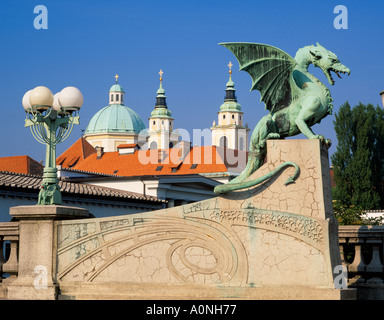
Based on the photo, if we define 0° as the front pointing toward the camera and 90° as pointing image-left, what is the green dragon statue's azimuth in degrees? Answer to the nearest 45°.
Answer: approximately 270°

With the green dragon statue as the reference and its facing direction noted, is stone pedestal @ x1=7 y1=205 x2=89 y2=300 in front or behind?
behind

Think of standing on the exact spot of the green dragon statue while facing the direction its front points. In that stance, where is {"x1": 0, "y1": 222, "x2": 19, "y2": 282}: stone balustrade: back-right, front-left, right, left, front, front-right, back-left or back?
back

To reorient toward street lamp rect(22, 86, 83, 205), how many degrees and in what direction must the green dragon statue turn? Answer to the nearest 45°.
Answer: approximately 180°
